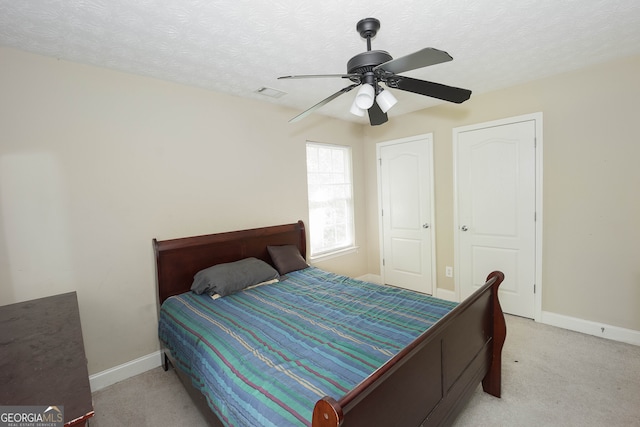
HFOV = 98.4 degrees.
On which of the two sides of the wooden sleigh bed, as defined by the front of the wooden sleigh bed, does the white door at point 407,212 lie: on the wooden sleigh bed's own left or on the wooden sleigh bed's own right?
on the wooden sleigh bed's own left

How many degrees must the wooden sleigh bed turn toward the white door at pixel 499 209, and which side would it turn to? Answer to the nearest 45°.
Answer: approximately 90° to its left

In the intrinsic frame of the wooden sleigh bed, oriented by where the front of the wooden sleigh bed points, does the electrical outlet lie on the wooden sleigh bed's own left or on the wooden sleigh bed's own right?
on the wooden sleigh bed's own left

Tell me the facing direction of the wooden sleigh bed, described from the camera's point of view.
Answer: facing the viewer and to the right of the viewer

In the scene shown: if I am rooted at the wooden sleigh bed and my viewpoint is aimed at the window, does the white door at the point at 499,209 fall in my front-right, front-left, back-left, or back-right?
front-right
